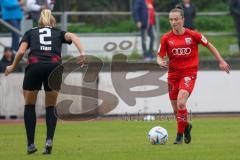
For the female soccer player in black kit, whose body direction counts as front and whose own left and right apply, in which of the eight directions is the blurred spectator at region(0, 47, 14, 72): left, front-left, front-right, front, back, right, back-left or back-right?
front

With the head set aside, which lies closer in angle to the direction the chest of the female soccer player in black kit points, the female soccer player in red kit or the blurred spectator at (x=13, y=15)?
the blurred spectator

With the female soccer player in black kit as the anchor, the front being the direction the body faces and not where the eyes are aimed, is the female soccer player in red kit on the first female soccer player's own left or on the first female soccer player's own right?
on the first female soccer player's own right

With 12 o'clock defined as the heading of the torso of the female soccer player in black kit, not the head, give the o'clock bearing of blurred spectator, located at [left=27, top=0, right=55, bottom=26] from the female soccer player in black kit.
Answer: The blurred spectator is roughly at 12 o'clock from the female soccer player in black kit.

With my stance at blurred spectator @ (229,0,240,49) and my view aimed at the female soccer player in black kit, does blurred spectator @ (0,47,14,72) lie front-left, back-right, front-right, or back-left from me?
front-right

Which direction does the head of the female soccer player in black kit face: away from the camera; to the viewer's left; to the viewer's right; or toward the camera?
away from the camera

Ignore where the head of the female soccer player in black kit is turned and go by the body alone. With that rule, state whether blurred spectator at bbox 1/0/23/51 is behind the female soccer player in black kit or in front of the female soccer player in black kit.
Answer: in front

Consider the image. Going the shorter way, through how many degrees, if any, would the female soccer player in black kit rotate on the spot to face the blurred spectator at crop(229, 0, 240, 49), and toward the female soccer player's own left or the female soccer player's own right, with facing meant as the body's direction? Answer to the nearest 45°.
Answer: approximately 45° to the female soccer player's own right

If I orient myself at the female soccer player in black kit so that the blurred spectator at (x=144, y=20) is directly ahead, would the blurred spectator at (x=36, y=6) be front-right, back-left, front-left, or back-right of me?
front-left

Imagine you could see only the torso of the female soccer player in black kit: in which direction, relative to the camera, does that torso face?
away from the camera

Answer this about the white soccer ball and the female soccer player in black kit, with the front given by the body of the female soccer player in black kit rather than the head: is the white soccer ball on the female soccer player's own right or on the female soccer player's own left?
on the female soccer player's own right

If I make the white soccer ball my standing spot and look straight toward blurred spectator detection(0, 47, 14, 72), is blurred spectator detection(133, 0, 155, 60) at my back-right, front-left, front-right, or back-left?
front-right
